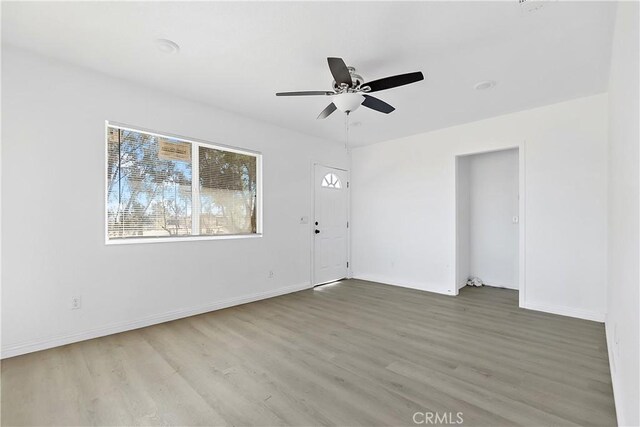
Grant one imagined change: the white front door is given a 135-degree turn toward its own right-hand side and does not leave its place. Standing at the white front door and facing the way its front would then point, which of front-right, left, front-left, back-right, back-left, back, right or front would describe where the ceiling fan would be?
left

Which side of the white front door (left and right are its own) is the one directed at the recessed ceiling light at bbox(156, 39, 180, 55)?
right

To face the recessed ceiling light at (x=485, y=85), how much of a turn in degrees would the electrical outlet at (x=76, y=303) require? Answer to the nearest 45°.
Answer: approximately 45° to its left

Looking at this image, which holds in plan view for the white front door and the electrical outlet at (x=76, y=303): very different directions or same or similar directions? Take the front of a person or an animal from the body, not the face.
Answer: same or similar directions

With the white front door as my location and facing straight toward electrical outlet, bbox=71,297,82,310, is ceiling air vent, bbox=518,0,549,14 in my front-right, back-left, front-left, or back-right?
front-left

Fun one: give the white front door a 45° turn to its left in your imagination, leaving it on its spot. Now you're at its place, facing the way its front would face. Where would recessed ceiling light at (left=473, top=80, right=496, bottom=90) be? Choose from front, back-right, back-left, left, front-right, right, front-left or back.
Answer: front-right

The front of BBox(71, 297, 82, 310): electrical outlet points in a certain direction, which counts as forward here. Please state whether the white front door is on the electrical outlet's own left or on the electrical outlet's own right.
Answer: on the electrical outlet's own left

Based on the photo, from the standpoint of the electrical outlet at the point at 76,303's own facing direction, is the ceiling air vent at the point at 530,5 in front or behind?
in front
